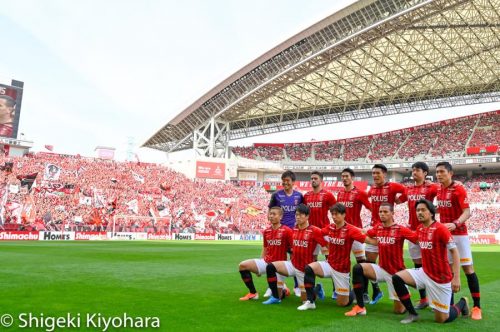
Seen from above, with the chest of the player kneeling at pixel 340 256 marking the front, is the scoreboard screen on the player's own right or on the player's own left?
on the player's own right

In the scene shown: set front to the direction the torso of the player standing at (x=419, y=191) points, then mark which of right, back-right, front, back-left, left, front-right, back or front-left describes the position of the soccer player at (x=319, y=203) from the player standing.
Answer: front-right

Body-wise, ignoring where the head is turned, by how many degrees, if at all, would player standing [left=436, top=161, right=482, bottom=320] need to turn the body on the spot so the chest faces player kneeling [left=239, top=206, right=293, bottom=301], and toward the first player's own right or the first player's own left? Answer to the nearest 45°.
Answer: approximately 45° to the first player's own right

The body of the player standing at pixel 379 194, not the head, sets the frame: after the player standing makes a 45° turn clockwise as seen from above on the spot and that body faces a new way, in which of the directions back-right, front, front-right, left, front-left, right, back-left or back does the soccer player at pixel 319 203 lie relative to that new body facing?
front

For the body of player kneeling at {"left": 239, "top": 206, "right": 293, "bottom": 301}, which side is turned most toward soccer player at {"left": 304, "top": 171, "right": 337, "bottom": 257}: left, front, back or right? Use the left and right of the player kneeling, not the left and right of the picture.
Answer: back

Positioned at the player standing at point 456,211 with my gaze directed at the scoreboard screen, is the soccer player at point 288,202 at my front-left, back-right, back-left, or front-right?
front-left

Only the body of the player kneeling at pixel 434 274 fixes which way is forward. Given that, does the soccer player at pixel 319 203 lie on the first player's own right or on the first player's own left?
on the first player's own right

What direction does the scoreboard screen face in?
toward the camera

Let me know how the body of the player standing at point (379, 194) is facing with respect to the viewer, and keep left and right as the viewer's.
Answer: facing the viewer and to the left of the viewer

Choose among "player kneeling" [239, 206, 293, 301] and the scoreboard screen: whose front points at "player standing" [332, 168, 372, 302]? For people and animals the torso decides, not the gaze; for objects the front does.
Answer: the scoreboard screen

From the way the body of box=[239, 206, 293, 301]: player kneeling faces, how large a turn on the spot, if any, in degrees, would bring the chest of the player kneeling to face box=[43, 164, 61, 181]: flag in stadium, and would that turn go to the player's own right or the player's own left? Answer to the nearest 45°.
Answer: approximately 90° to the player's own right

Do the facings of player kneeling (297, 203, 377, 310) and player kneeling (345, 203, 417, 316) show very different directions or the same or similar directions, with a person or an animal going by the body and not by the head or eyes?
same or similar directions

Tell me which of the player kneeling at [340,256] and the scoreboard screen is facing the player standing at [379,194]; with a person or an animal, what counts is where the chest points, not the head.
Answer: the scoreboard screen

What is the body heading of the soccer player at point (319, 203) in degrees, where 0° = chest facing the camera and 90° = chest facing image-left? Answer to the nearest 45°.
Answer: approximately 45°

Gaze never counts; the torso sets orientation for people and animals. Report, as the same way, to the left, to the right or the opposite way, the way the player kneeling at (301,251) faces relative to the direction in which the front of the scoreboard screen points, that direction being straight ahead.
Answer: to the right

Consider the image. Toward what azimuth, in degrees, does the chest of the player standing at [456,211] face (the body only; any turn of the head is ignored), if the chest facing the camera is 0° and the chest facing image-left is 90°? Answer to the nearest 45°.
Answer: approximately 45°
